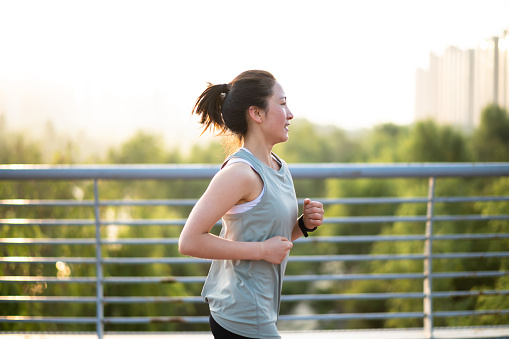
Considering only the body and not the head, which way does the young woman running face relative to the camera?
to the viewer's right

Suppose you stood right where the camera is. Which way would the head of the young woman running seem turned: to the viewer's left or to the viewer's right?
to the viewer's right
